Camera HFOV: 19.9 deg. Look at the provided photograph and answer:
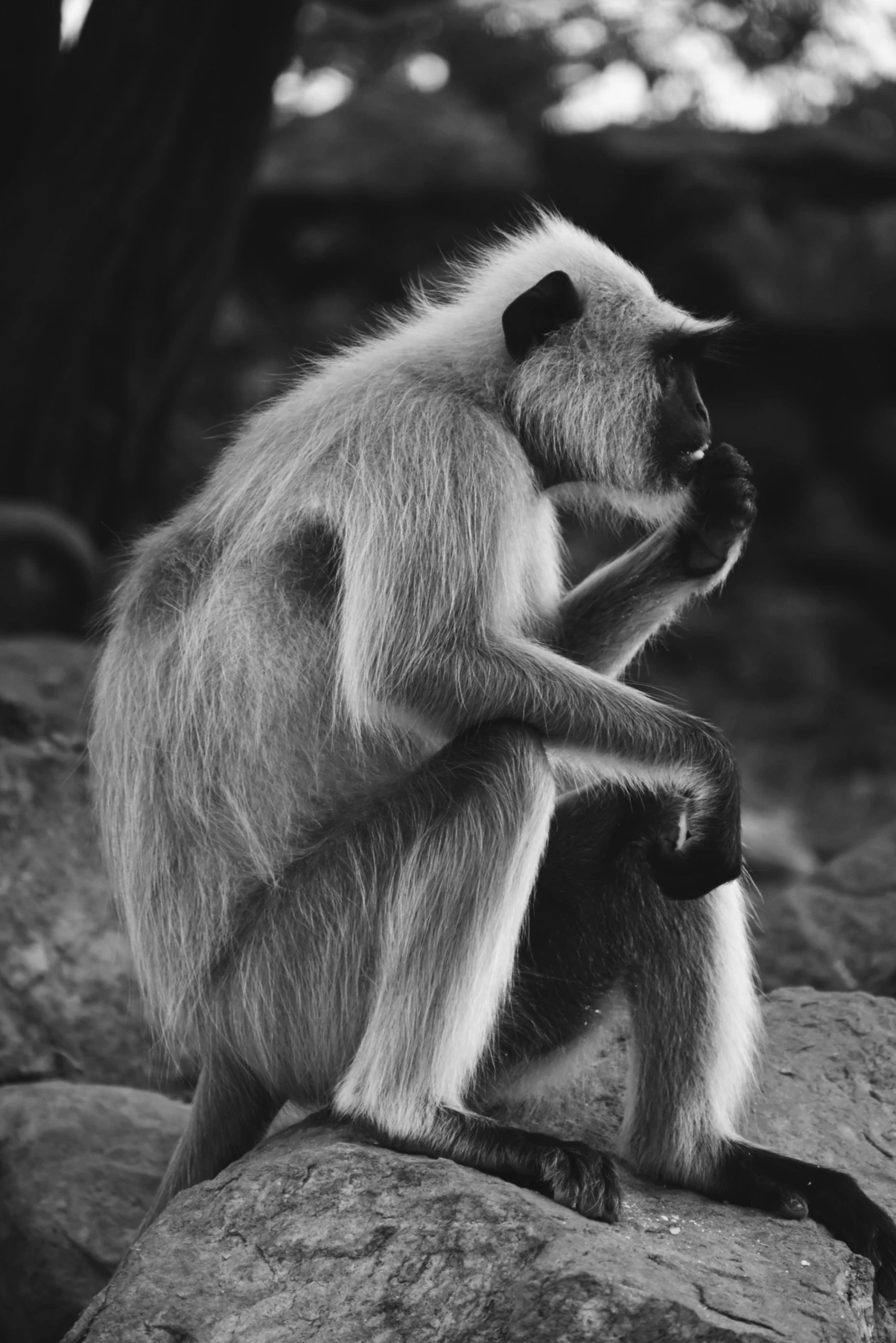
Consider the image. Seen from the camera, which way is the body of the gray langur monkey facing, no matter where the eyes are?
to the viewer's right

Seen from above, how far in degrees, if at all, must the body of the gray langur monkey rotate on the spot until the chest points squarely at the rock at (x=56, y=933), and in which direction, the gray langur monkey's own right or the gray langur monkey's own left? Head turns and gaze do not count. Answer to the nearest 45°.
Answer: approximately 135° to the gray langur monkey's own left
